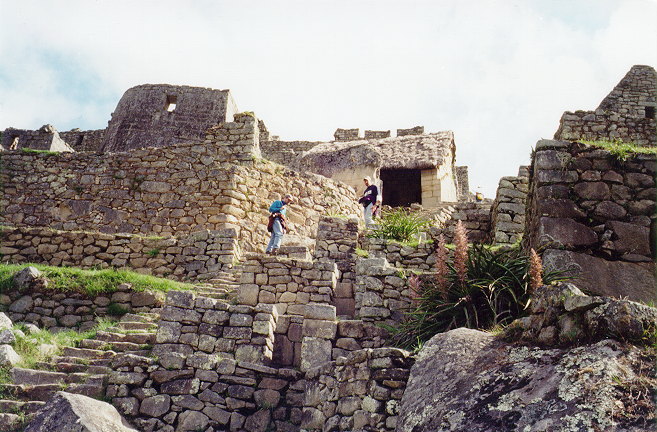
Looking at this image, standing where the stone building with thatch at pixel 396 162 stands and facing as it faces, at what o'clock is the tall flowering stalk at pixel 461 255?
The tall flowering stalk is roughly at 12 o'clock from the stone building with thatch.

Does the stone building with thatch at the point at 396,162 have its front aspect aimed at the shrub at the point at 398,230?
yes

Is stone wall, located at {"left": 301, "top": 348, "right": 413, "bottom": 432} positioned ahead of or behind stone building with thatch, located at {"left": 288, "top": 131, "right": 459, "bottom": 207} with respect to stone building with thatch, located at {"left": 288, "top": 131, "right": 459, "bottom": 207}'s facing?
ahead

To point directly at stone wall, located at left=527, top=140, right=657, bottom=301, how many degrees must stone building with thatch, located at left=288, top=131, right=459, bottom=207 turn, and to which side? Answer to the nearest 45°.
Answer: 0° — it already faces it

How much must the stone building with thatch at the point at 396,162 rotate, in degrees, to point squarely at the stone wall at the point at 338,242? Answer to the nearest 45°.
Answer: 0° — it already faces it

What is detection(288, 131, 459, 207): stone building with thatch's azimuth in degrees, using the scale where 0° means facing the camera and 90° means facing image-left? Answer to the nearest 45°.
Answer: approximately 0°

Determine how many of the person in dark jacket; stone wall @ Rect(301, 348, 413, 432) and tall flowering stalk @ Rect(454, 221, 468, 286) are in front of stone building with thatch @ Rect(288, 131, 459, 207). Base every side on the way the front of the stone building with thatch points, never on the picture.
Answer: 3

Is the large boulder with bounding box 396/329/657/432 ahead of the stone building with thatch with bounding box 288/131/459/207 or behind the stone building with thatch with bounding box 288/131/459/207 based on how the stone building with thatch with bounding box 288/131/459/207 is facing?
ahead

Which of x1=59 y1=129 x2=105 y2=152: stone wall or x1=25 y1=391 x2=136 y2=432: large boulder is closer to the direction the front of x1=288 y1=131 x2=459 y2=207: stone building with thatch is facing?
the large boulder

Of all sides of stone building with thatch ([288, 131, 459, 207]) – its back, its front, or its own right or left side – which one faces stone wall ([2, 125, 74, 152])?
right

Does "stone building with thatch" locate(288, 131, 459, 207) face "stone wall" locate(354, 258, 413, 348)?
yes

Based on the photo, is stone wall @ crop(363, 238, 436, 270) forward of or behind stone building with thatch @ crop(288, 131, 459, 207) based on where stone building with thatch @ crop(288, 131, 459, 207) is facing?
forward

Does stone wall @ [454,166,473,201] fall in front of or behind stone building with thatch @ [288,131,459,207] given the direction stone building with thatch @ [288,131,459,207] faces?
behind
